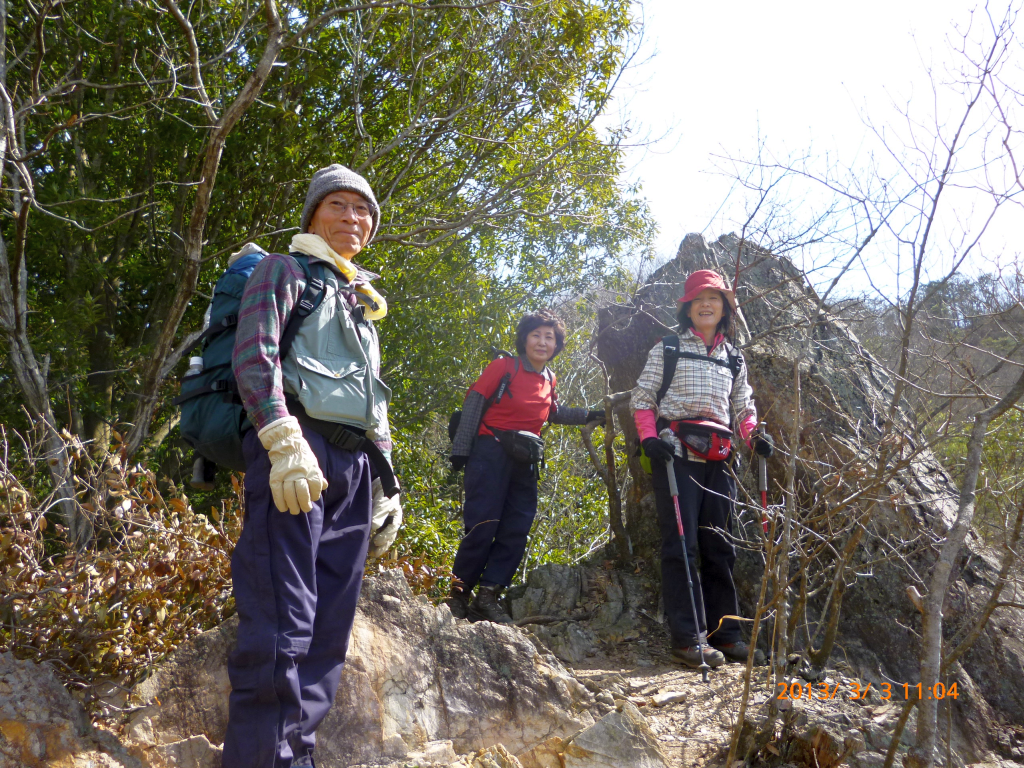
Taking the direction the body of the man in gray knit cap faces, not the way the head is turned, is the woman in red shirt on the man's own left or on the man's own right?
on the man's own left

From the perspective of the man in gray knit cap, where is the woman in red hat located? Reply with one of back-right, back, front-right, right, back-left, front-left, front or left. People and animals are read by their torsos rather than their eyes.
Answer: left

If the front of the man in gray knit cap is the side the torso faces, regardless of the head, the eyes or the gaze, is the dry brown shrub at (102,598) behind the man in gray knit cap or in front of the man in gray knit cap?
behind

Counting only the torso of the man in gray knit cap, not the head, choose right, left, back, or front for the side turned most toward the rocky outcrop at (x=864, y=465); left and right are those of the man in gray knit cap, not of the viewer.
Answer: left

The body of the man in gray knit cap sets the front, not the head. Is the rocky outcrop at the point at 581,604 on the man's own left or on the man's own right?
on the man's own left
